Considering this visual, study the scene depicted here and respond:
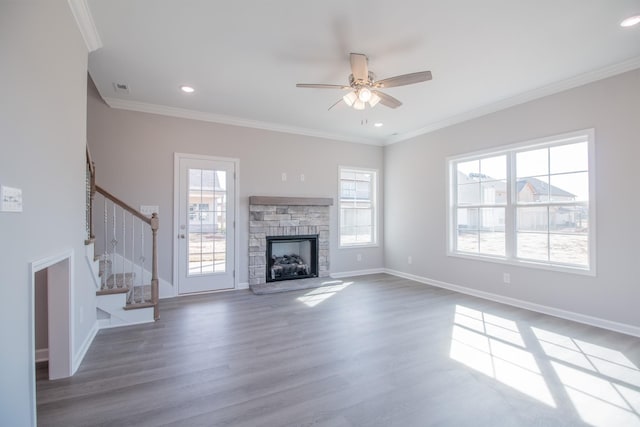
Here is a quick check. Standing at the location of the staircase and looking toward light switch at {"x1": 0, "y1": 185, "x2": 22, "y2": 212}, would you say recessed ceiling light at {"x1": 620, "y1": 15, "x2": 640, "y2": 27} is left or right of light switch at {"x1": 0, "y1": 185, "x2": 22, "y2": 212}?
left

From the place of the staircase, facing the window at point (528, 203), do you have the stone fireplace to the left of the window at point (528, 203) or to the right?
left

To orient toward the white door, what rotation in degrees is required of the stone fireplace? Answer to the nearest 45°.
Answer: approximately 135° to its right

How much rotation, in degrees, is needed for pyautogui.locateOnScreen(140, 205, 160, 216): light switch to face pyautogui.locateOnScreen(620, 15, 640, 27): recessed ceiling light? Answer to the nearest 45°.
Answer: approximately 45° to its left

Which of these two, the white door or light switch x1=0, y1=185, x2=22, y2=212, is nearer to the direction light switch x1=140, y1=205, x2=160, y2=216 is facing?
the light switch

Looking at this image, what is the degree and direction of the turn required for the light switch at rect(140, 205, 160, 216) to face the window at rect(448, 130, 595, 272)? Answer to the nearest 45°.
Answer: approximately 45° to its left

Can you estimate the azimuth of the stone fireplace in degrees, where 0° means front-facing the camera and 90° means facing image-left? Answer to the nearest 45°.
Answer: approximately 315°

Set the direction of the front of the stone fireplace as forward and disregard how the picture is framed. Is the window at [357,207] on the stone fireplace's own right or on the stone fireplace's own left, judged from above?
on the stone fireplace's own left

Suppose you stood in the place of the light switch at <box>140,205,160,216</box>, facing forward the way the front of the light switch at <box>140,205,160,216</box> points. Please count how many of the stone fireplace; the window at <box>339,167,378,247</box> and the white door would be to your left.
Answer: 3

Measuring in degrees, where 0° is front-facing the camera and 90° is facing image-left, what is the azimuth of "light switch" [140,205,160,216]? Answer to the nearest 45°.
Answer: approximately 0°
